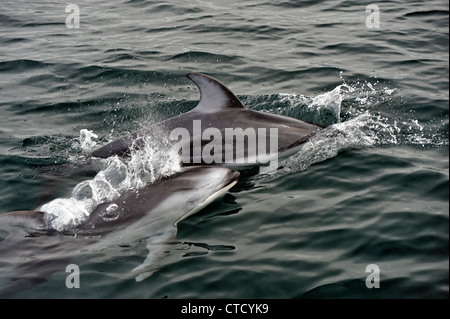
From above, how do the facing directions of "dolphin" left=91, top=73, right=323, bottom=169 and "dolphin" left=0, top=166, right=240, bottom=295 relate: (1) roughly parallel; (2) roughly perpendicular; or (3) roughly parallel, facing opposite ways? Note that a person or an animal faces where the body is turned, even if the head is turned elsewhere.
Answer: roughly parallel

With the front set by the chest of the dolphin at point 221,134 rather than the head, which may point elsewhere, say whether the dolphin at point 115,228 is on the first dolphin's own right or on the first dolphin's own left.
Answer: on the first dolphin's own right

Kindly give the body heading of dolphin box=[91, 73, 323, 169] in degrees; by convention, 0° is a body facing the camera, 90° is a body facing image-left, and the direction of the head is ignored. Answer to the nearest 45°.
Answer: approximately 270°

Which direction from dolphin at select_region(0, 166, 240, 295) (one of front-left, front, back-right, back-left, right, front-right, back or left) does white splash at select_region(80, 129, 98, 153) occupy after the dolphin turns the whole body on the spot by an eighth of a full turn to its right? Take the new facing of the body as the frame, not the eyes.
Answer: back-left

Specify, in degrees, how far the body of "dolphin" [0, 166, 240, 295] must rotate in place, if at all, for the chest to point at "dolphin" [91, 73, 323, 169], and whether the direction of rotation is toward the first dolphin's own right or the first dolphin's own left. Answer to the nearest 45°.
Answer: approximately 45° to the first dolphin's own left

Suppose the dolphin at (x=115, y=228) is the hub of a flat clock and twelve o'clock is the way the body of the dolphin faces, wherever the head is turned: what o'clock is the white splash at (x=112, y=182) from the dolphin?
The white splash is roughly at 9 o'clock from the dolphin.

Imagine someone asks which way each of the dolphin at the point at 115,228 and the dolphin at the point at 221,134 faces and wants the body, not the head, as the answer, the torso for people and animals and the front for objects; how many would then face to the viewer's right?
2

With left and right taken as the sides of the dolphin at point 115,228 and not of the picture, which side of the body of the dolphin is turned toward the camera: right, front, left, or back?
right
